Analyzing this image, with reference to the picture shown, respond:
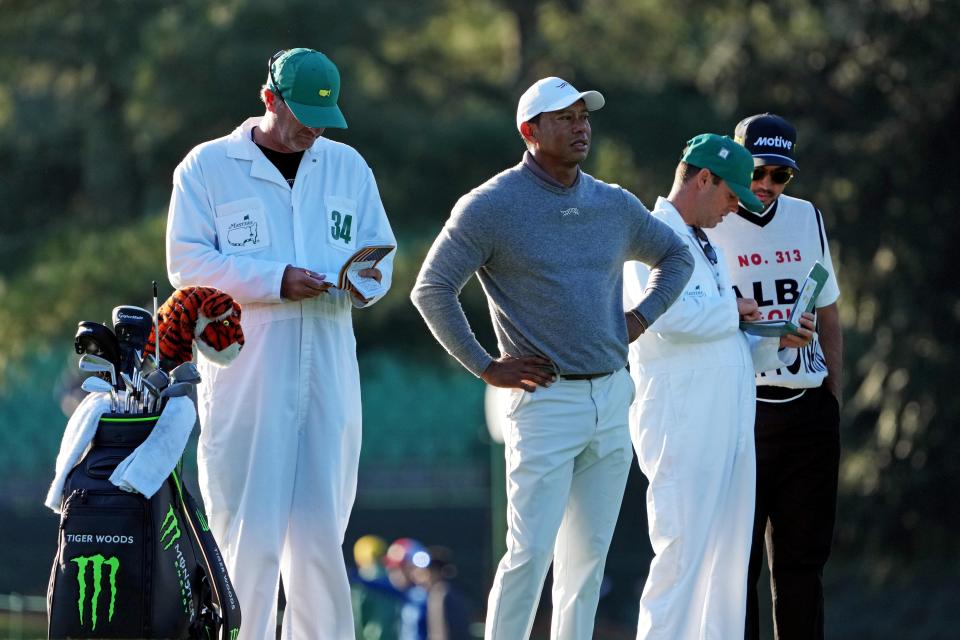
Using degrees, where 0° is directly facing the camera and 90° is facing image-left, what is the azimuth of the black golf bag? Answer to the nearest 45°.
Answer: approximately 0°

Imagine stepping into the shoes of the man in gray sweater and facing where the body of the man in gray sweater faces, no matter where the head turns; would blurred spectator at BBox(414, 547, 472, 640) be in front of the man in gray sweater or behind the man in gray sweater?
behind

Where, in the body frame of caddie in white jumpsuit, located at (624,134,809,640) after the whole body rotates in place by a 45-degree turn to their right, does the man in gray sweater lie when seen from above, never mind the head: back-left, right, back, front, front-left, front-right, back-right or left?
right

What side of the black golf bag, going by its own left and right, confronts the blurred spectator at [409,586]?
back

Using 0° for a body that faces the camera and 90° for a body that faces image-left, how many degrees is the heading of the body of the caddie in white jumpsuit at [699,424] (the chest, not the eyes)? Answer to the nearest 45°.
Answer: approximately 270°

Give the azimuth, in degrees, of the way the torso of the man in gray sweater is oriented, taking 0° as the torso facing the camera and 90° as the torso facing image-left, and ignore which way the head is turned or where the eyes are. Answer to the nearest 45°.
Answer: approximately 315°

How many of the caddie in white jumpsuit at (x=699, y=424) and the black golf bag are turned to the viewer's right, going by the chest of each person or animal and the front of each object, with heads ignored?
1

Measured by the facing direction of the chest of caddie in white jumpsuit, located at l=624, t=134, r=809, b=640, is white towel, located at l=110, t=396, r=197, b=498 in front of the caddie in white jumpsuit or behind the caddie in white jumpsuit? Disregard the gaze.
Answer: behind
